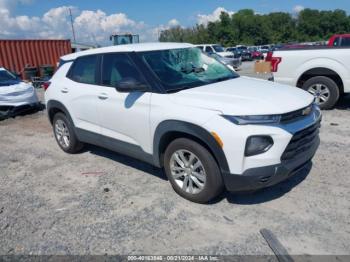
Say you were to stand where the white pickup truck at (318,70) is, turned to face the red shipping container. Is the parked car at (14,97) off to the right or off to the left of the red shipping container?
left

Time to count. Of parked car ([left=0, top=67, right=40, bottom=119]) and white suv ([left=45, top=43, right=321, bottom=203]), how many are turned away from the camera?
0

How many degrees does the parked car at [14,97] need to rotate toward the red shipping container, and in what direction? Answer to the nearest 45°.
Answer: approximately 135° to its left

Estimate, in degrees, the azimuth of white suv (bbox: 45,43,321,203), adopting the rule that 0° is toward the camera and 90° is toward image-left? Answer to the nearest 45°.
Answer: approximately 315°

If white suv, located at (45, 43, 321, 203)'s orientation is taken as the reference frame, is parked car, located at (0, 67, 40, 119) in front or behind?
behind

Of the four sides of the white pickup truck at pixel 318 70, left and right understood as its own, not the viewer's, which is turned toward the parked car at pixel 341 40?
left

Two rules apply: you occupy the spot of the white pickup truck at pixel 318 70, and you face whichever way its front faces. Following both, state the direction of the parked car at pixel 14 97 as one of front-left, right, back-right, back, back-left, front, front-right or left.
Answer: back

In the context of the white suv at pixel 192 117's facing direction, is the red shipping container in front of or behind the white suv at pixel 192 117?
behind

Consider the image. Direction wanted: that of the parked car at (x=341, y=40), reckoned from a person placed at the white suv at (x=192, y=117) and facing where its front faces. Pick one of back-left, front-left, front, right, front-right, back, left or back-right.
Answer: left

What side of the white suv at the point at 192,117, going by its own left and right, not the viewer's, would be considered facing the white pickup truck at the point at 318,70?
left

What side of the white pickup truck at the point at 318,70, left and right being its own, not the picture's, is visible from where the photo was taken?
right

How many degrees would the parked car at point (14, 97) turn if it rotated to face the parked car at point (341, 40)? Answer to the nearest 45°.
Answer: approximately 45° to its left
